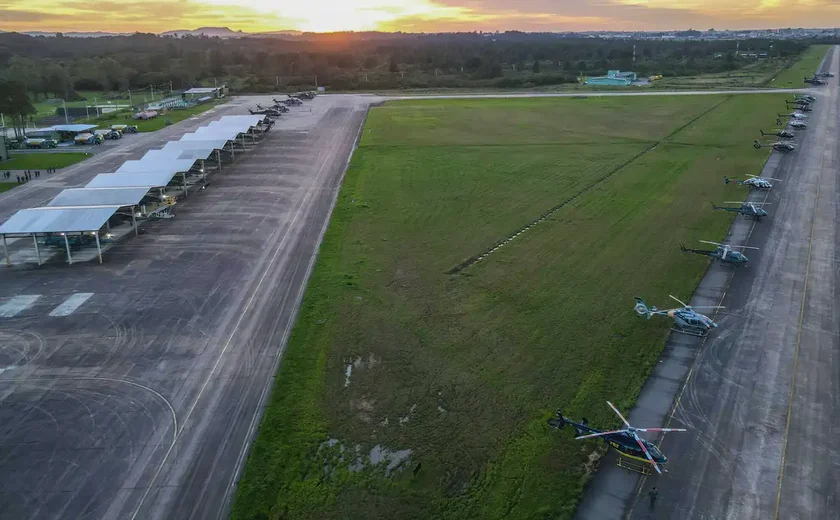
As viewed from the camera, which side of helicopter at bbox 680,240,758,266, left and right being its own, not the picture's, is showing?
right

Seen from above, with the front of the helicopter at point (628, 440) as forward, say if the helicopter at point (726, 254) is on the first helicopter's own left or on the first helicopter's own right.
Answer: on the first helicopter's own left

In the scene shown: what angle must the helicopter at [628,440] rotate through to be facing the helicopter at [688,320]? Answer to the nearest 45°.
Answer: approximately 135° to its left

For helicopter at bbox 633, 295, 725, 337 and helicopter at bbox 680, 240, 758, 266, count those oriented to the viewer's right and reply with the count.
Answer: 2

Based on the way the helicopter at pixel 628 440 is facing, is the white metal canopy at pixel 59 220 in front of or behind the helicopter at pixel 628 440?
behind

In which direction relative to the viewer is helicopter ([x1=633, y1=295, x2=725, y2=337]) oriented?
to the viewer's right

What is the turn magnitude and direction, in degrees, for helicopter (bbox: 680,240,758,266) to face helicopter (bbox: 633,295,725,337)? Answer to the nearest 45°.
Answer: approximately 90° to its right

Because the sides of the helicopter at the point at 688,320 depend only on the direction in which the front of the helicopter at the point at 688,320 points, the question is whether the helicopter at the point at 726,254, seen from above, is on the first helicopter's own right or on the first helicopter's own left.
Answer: on the first helicopter's own left
